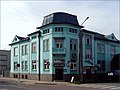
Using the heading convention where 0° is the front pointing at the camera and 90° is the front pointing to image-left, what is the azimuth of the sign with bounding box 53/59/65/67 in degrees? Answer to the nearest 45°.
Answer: approximately 0°

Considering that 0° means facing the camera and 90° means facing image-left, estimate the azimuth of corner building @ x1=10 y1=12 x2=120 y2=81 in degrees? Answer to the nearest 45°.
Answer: approximately 0°
